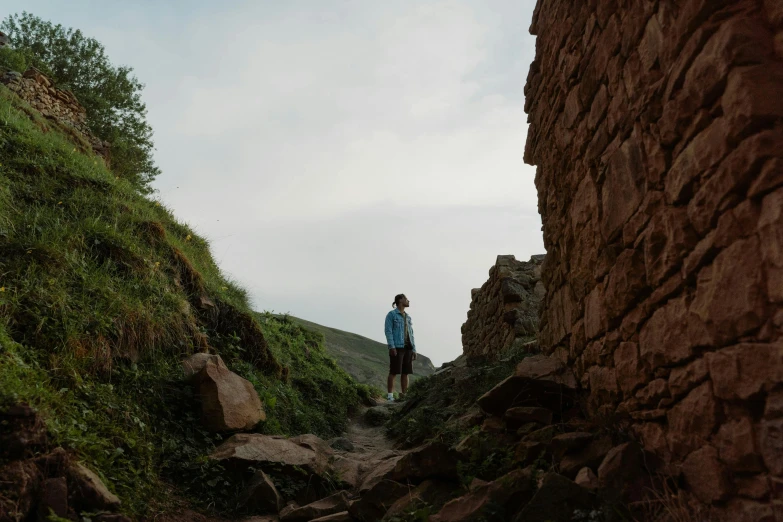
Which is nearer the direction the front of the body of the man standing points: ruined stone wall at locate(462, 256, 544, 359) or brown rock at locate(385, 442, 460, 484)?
the ruined stone wall

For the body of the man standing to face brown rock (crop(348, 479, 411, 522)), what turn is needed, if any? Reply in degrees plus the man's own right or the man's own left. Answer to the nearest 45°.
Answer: approximately 45° to the man's own right

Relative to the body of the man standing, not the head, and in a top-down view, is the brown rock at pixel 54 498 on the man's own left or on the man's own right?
on the man's own right

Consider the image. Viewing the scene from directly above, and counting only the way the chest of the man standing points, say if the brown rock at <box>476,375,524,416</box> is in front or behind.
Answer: in front

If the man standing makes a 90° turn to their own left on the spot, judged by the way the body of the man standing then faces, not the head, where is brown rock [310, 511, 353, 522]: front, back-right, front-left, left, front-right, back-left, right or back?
back-right

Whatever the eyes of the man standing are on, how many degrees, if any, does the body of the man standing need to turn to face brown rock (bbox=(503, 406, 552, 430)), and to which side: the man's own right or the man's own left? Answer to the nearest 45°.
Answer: approximately 45° to the man's own right

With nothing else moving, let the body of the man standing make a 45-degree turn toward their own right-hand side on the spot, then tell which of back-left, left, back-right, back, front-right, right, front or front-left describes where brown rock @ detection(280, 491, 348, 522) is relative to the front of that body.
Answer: front

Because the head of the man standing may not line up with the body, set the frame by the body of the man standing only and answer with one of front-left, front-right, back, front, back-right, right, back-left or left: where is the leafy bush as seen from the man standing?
back

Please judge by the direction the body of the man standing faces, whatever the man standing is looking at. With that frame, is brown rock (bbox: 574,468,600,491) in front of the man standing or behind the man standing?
in front

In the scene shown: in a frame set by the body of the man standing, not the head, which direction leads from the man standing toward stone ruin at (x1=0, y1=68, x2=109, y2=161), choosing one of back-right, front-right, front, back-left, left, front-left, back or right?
back-right

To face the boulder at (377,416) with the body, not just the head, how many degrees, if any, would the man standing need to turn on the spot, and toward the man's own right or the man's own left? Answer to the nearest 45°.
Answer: approximately 45° to the man's own right
